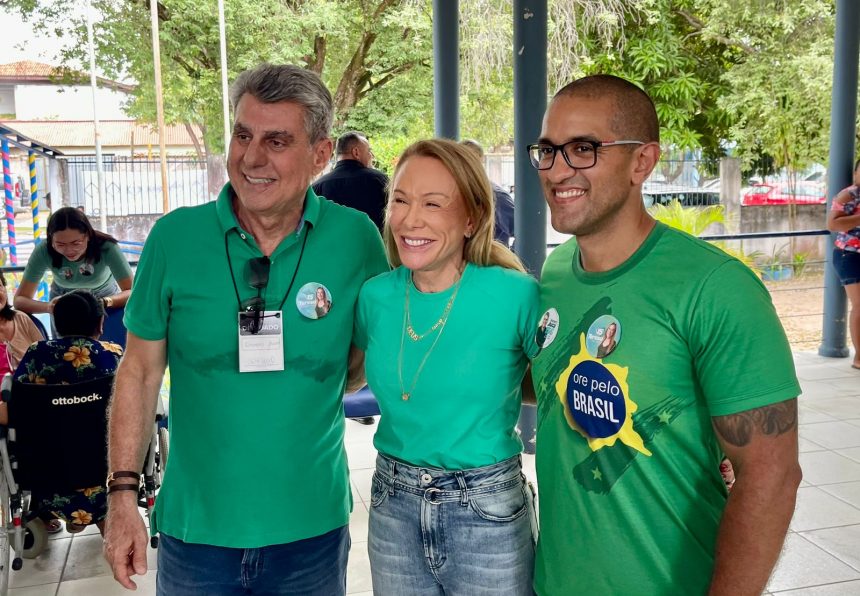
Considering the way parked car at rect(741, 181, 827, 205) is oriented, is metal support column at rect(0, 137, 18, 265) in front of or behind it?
in front

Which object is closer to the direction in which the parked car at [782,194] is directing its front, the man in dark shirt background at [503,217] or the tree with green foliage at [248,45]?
the tree with green foliage

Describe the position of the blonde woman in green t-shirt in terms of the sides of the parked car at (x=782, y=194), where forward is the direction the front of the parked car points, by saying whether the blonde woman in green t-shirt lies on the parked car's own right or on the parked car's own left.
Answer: on the parked car's own left

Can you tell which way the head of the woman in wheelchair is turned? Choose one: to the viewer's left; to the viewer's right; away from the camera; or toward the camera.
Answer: away from the camera

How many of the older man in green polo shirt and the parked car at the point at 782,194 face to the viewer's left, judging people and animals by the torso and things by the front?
1

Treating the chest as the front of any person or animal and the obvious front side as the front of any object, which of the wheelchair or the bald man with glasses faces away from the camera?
the wheelchair

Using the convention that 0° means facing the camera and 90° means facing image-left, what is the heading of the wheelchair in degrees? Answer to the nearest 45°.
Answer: approximately 180°

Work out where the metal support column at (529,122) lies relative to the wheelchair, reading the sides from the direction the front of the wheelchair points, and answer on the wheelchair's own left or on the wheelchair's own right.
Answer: on the wheelchair's own right

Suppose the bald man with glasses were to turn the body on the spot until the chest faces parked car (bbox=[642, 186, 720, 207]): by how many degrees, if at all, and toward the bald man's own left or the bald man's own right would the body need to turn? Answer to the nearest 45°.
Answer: approximately 135° to the bald man's own right

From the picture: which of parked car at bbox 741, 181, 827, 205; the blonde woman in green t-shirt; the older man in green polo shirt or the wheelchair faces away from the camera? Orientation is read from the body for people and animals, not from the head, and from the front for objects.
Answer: the wheelchair

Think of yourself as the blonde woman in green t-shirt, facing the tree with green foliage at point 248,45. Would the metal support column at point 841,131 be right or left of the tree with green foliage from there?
right
